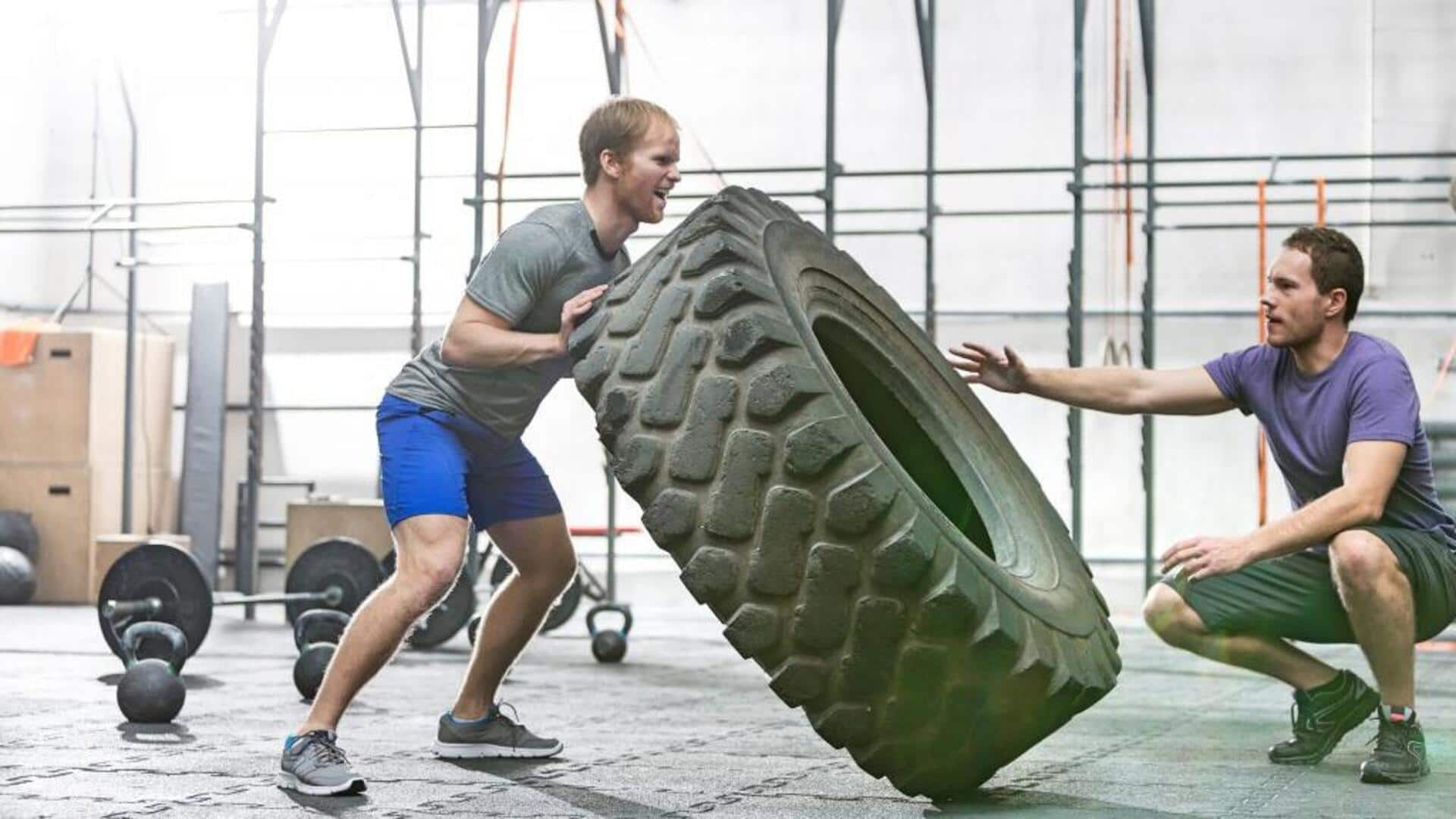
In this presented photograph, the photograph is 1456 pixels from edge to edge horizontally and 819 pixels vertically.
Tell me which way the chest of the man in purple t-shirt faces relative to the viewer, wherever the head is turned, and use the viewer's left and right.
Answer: facing the viewer and to the left of the viewer

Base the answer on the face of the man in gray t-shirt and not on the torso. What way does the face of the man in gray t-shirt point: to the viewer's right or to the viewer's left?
to the viewer's right

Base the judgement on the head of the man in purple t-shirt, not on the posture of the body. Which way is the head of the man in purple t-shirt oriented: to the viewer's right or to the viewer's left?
to the viewer's left

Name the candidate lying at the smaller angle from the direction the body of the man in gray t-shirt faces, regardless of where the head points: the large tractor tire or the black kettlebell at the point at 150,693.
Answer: the large tractor tire

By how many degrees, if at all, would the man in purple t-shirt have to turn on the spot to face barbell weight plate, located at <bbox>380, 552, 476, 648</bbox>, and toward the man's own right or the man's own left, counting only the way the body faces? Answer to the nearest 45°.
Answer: approximately 90° to the man's own right

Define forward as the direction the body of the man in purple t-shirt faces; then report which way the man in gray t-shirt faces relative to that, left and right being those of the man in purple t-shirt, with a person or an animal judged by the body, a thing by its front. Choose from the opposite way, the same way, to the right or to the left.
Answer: the opposite way

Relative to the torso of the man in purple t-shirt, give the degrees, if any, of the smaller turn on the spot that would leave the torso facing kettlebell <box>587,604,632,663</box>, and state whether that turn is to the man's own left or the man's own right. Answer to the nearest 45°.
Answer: approximately 90° to the man's own right

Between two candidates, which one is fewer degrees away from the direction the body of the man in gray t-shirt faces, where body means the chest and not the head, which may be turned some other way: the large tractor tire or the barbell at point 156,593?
the large tractor tire

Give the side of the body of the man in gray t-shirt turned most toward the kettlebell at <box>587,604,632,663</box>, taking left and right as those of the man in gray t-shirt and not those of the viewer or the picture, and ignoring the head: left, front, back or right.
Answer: left

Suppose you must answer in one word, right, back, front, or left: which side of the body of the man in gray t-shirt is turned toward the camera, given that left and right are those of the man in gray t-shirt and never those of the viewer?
right

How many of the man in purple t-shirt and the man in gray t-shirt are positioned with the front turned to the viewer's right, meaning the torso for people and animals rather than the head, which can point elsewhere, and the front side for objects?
1

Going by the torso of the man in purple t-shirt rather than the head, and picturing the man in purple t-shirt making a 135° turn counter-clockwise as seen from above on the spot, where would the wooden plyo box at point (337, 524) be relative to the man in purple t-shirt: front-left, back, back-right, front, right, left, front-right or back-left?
back-left

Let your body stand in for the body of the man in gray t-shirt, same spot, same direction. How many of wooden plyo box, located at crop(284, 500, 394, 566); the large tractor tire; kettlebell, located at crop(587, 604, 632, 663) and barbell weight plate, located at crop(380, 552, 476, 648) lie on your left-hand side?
3

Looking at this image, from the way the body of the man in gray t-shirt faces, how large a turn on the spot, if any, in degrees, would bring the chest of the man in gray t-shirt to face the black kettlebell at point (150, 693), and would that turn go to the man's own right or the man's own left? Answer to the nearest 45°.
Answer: approximately 135° to the man's own left

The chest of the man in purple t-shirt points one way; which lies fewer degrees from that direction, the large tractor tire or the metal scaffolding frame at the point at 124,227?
the large tractor tire
